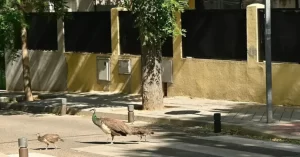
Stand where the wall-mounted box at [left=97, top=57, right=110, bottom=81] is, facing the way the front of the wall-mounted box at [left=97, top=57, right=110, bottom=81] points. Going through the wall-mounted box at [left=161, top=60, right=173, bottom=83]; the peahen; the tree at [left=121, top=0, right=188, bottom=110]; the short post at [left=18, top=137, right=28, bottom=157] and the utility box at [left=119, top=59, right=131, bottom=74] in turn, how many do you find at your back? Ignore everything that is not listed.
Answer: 0

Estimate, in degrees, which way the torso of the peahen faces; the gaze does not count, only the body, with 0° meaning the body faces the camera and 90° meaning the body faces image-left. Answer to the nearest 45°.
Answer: approximately 90°

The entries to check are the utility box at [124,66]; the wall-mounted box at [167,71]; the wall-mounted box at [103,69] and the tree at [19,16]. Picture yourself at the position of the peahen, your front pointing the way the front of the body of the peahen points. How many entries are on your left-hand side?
0

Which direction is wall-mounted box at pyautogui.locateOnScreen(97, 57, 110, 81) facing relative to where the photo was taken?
toward the camera

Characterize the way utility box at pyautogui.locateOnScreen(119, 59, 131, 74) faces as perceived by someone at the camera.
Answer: facing the viewer

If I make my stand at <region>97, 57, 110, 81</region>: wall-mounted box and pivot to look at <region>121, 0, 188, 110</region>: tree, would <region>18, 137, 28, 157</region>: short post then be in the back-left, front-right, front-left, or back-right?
front-right

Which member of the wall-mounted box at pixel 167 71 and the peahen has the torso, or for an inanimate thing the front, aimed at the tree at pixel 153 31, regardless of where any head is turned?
the wall-mounted box

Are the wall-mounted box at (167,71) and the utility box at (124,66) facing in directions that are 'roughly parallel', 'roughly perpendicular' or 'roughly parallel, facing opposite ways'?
roughly parallel

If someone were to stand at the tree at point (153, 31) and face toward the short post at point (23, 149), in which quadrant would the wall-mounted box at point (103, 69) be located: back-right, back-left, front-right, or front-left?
back-right

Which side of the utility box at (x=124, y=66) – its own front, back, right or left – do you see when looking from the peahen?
front

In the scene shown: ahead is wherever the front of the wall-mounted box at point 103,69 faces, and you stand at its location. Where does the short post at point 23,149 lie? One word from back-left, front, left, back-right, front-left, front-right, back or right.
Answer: front

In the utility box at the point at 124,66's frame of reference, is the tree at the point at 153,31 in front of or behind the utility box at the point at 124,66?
in front

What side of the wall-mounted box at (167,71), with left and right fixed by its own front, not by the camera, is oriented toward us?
front

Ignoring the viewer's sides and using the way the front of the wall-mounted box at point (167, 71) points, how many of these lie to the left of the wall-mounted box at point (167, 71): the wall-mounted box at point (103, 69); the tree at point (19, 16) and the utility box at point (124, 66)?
0

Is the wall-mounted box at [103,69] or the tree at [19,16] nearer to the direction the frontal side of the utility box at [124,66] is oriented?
the tree

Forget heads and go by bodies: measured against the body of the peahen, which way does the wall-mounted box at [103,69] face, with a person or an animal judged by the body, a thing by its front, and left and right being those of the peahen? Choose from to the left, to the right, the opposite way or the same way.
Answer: to the left

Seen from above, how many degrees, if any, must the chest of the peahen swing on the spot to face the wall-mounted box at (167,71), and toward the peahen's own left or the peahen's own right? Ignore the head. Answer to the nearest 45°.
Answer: approximately 90° to the peahen's own right

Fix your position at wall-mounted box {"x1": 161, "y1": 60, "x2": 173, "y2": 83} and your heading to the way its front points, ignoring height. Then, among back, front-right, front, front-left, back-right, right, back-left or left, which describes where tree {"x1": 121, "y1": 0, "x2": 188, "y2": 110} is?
front

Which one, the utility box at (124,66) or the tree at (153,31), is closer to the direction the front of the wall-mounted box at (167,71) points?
the tree

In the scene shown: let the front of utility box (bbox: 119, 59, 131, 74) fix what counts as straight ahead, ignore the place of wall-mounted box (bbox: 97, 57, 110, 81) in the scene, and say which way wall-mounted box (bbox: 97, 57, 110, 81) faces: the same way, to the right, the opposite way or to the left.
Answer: the same way
